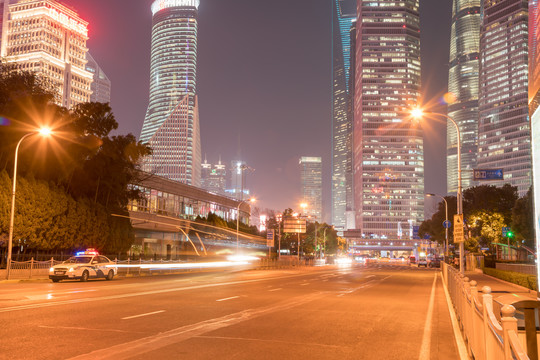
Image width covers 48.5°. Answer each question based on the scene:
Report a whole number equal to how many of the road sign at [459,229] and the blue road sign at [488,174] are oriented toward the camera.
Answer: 2

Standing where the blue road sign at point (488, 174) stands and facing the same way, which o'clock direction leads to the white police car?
The white police car is roughly at 3 o'clock from the blue road sign.

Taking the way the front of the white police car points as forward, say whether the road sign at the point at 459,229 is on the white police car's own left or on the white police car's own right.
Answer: on the white police car's own left

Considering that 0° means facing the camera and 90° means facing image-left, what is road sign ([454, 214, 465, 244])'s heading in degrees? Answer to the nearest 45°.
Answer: approximately 0°

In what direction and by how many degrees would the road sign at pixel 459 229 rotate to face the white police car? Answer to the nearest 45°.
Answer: approximately 90° to its right

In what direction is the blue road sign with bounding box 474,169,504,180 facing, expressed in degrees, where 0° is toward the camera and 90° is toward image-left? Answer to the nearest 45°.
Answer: approximately 0°
